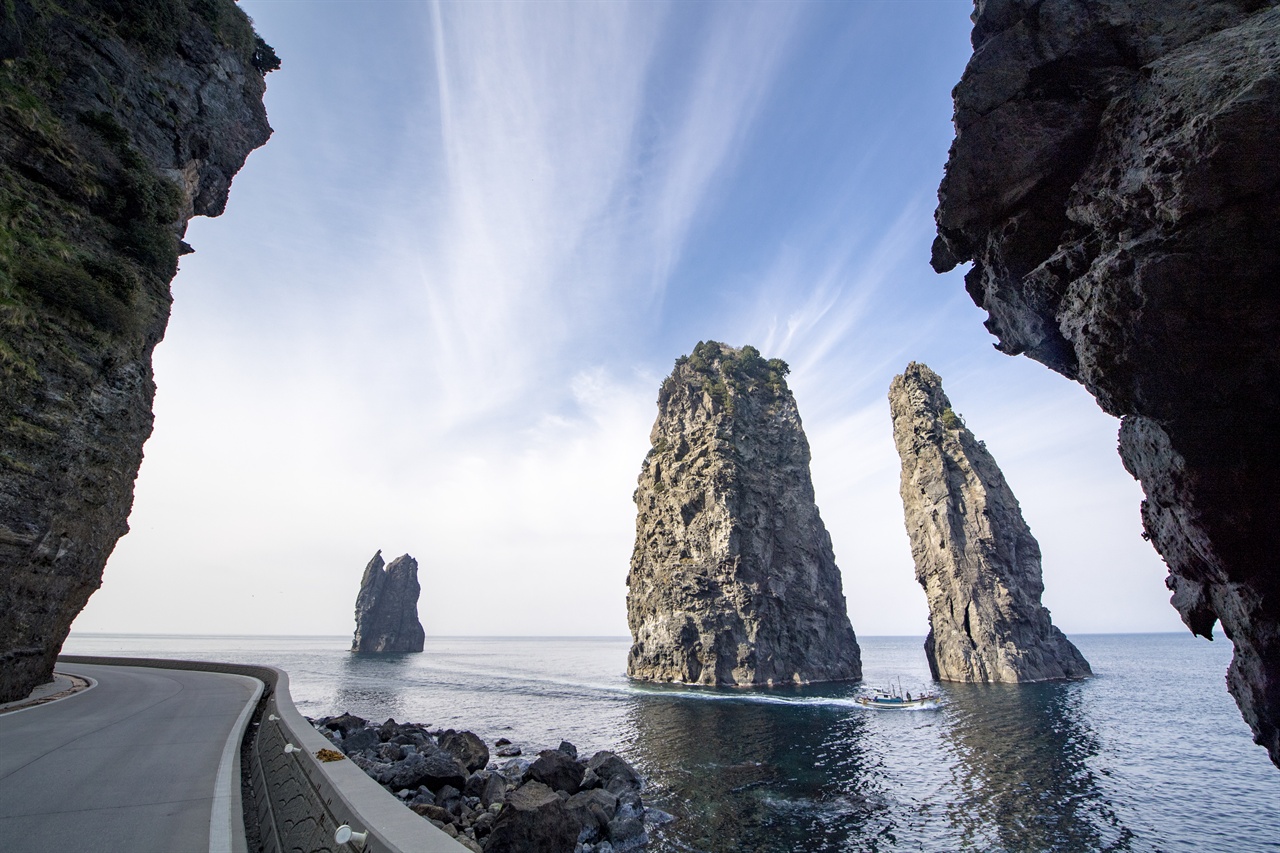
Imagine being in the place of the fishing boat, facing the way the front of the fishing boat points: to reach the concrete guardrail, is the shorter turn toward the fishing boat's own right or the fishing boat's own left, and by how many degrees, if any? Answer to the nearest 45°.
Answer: approximately 90° to the fishing boat's own right

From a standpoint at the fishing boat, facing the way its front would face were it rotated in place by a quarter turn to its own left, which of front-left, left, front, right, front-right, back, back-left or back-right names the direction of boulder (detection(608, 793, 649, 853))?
back

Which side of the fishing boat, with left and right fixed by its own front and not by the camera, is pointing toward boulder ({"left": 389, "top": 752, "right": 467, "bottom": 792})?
right

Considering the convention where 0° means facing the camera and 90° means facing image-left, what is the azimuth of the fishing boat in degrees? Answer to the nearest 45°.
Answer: approximately 270°

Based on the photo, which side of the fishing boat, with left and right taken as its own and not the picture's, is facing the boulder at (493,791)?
right

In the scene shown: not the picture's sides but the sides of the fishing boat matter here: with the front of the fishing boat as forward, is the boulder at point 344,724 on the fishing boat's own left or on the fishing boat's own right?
on the fishing boat's own right

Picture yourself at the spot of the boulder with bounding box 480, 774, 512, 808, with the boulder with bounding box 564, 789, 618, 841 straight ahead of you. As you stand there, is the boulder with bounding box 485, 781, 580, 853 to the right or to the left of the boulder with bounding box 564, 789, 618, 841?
right

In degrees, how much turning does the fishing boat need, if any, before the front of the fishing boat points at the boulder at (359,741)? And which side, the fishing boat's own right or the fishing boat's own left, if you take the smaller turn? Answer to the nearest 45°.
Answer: approximately 135° to the fishing boat's own right

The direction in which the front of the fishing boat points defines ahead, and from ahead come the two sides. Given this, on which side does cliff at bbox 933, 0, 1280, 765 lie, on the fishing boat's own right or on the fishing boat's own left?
on the fishing boat's own right

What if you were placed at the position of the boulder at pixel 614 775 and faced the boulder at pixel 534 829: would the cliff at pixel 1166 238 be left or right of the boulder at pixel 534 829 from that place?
left

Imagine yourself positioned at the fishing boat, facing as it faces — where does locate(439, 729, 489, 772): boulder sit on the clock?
The boulder is roughly at 4 o'clock from the fishing boat.
